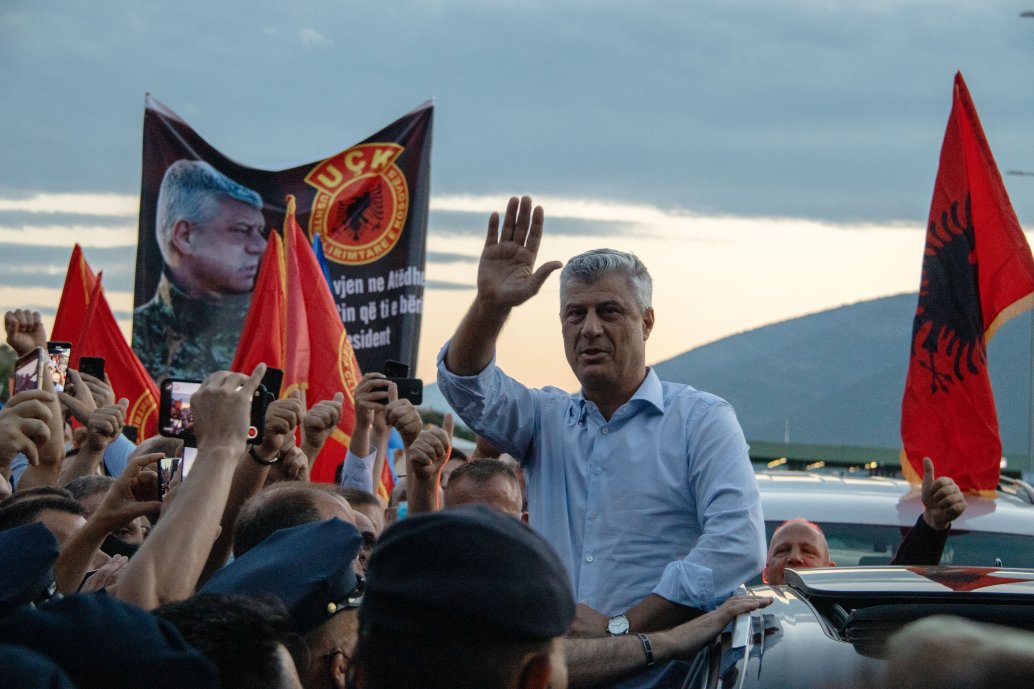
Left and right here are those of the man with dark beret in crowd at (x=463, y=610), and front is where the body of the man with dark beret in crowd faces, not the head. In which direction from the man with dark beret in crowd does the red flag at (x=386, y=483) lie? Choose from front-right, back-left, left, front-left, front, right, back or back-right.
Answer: front-left

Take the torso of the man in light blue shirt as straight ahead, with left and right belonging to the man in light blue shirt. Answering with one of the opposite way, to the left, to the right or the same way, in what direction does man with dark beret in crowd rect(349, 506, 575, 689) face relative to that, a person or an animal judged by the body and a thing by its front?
the opposite way

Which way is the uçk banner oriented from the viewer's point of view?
toward the camera

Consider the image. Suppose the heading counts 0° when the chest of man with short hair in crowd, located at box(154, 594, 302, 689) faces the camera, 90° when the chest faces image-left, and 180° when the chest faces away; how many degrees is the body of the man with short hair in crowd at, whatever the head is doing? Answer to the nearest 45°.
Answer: approximately 225°

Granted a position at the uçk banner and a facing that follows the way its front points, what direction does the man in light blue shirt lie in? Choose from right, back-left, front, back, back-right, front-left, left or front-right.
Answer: front

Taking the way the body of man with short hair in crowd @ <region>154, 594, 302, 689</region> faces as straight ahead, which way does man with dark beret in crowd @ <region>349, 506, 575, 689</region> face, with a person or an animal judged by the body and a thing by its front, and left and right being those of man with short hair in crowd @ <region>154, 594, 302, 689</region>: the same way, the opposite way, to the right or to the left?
the same way

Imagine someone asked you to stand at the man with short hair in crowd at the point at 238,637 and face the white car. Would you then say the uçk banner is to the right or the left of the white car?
left

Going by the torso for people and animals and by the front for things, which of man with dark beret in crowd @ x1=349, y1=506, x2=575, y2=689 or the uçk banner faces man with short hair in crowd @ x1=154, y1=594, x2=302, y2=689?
the uçk banner

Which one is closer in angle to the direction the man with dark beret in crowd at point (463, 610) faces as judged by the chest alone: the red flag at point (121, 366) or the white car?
the white car

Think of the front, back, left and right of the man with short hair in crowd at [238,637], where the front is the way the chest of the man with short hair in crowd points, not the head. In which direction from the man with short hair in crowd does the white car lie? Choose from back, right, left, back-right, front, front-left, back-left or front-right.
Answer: front

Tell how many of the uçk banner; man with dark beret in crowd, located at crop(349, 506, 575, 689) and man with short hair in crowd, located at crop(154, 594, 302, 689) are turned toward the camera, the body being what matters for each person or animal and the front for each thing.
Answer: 1

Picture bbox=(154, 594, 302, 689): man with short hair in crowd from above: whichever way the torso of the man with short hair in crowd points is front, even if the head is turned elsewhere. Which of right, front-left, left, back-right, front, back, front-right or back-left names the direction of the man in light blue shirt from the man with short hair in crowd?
front

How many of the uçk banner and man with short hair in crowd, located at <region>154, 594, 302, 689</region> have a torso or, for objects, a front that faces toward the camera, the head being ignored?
1
